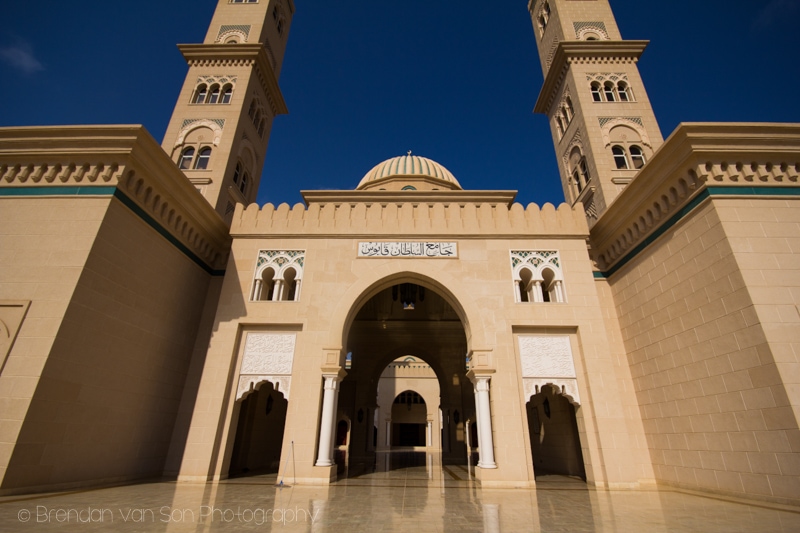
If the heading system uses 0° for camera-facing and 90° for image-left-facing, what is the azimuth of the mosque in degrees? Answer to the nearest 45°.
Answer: approximately 0°
